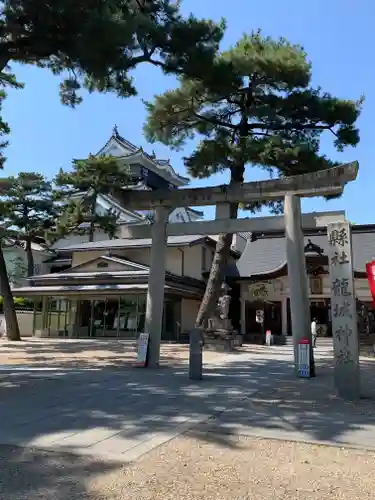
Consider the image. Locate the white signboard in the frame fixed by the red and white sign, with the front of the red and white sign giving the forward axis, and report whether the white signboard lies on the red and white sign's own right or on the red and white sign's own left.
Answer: on the red and white sign's own right

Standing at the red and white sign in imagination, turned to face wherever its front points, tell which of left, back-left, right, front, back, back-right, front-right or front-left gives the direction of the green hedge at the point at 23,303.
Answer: back-right

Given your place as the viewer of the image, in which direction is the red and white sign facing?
facing the viewer

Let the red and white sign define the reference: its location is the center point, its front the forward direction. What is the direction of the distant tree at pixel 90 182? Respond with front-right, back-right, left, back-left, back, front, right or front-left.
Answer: back-right

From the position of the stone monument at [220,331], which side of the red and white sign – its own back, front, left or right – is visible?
back

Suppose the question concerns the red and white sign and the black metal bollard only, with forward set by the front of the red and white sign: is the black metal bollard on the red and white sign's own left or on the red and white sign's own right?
on the red and white sign's own right

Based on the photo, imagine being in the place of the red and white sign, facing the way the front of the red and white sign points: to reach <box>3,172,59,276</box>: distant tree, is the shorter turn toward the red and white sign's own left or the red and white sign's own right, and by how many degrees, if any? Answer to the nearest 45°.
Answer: approximately 135° to the red and white sign's own right
